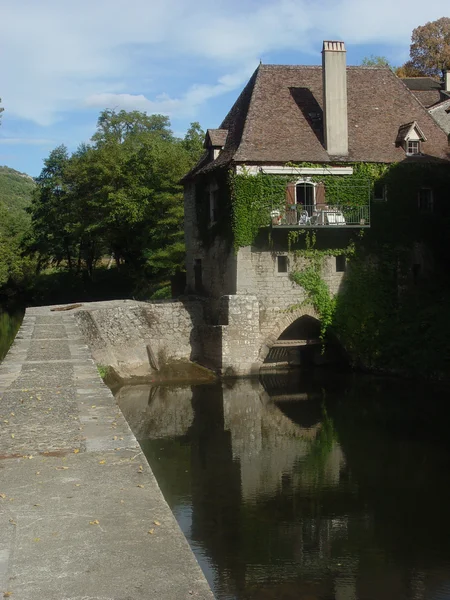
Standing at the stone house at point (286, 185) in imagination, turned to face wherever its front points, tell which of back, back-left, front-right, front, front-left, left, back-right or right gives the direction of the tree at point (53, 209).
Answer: back-right

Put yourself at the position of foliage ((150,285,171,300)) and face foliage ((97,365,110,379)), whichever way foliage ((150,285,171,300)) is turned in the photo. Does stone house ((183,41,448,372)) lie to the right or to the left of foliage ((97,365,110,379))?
left

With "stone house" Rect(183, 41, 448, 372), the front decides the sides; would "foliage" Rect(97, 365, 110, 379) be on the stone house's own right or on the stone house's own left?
on the stone house's own right

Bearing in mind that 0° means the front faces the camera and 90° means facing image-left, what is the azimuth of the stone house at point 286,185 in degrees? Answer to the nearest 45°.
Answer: approximately 0°
